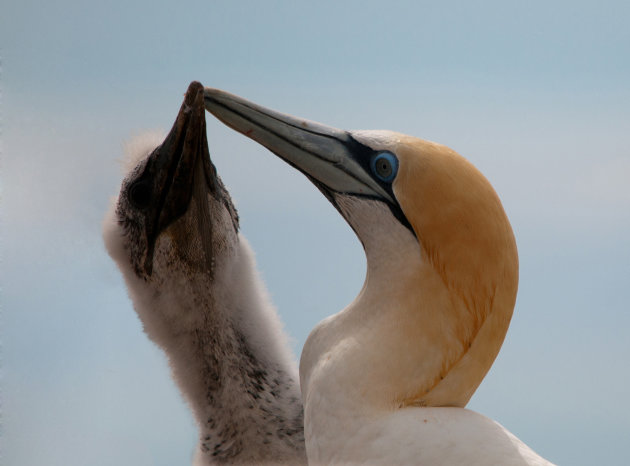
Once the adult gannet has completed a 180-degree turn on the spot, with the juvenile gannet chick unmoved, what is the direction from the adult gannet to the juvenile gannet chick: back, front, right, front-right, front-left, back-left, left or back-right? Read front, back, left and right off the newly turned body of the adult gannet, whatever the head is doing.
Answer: back-left

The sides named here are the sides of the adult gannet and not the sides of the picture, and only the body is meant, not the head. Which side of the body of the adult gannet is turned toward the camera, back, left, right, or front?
left
